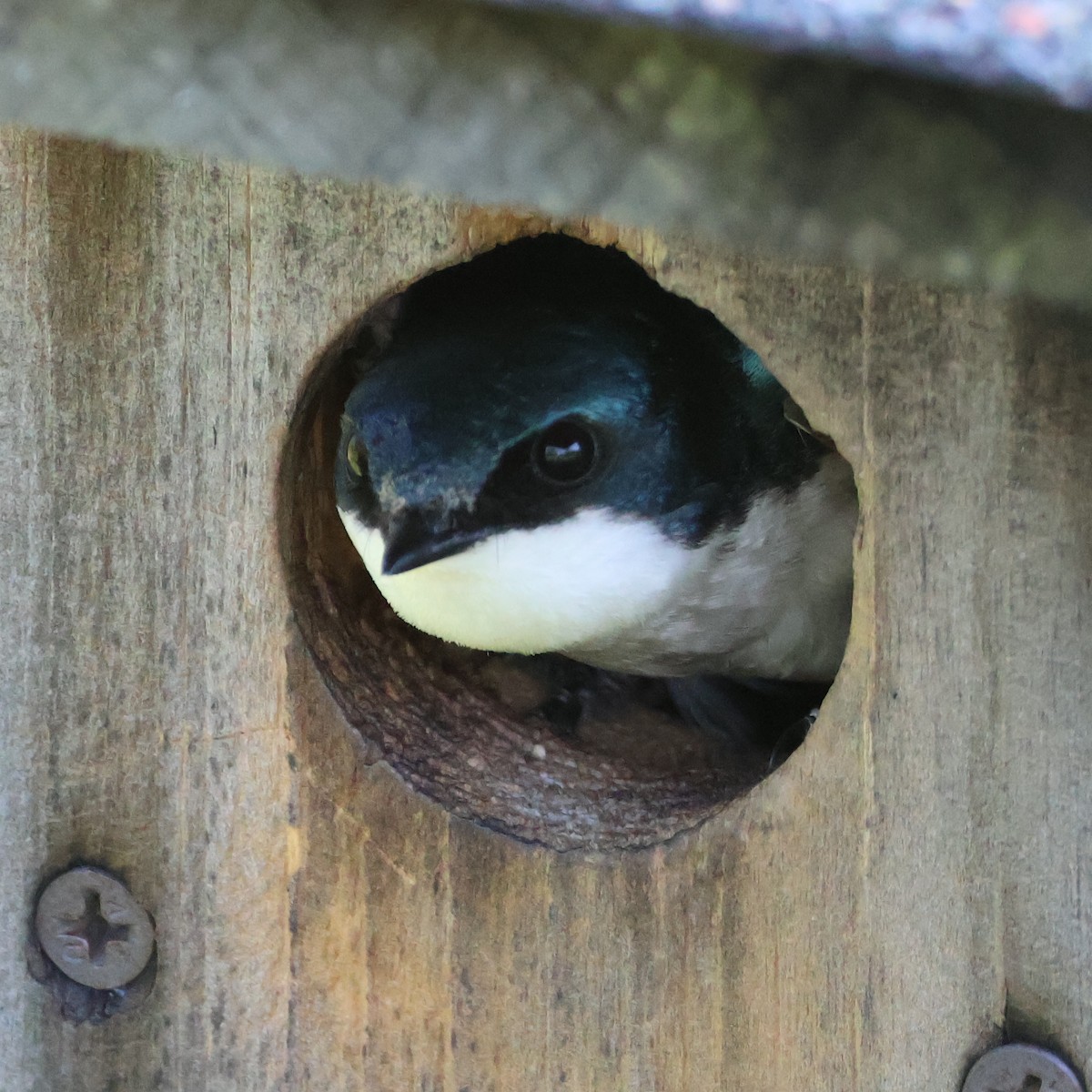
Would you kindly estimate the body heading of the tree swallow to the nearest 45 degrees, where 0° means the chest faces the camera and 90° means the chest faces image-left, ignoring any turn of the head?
approximately 45°
